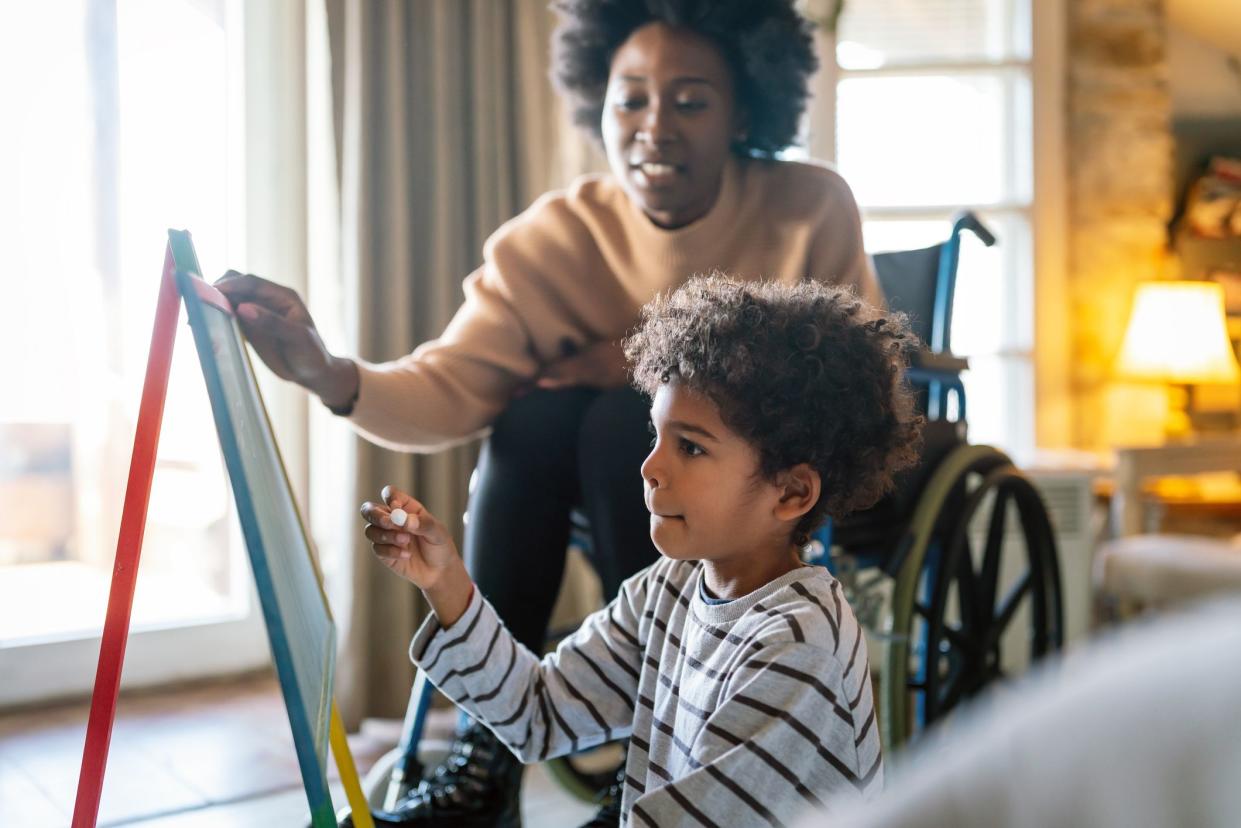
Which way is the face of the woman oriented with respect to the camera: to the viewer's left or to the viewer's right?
to the viewer's left

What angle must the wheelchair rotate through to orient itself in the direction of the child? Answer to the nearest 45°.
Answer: approximately 45° to its left

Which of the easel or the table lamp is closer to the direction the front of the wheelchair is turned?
the easel

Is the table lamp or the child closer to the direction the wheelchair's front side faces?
the child

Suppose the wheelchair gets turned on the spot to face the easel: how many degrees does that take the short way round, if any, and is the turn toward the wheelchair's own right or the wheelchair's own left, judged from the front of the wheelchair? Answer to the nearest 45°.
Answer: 0° — it already faces it

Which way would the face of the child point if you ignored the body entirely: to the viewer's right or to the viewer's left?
to the viewer's left

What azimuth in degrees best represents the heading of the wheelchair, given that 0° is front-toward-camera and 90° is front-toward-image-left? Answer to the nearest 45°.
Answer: approximately 45°

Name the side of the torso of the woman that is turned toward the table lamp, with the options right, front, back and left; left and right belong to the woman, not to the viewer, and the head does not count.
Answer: back

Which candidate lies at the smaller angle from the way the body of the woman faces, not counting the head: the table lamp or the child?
the child

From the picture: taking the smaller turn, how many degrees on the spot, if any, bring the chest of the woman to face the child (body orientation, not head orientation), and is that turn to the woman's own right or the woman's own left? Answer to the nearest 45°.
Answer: approximately 45° to the woman's own left

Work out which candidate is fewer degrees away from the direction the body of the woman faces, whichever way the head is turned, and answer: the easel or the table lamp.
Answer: the easel
